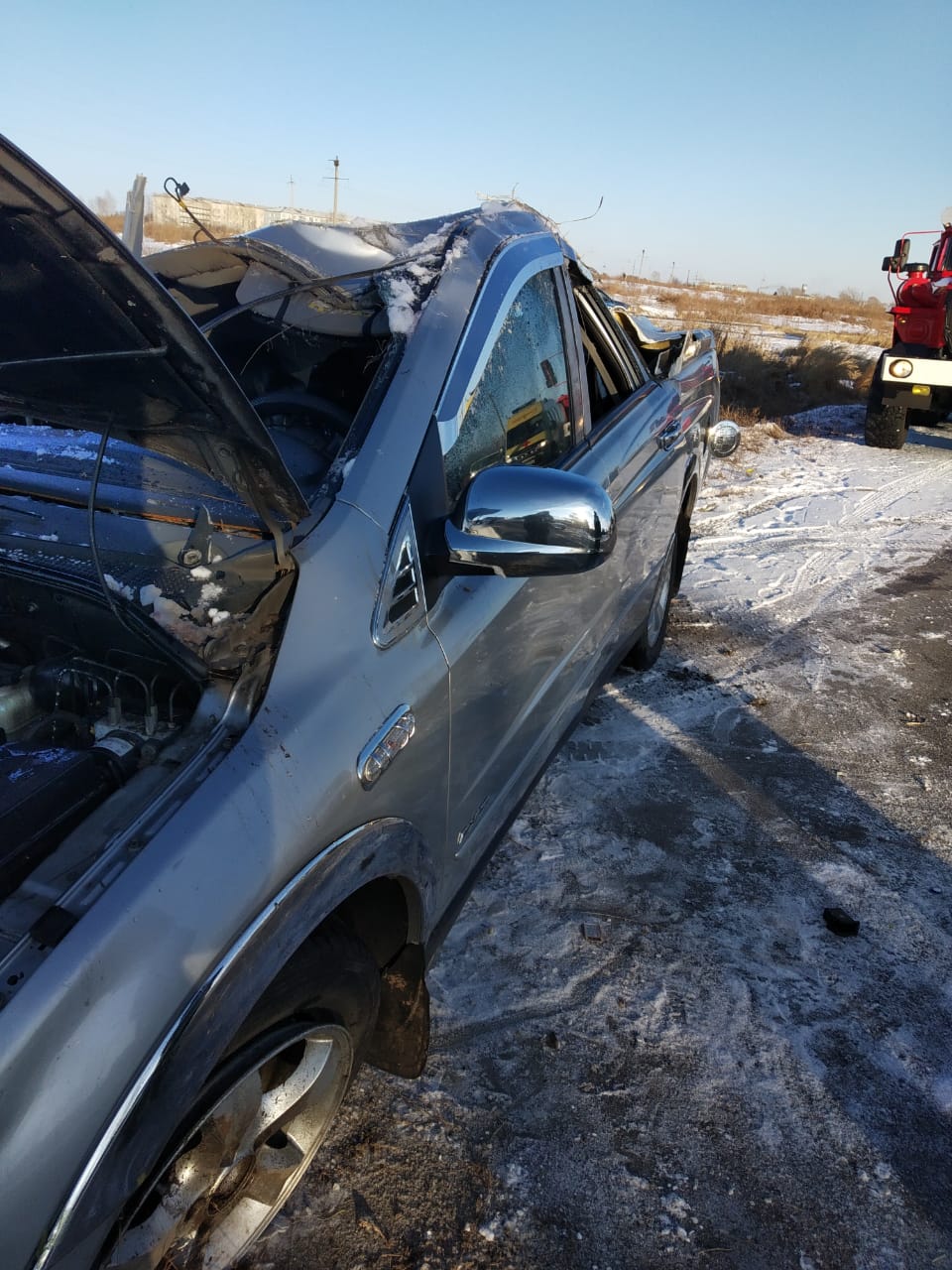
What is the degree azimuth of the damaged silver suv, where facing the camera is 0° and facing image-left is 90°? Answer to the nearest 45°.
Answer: approximately 45°
